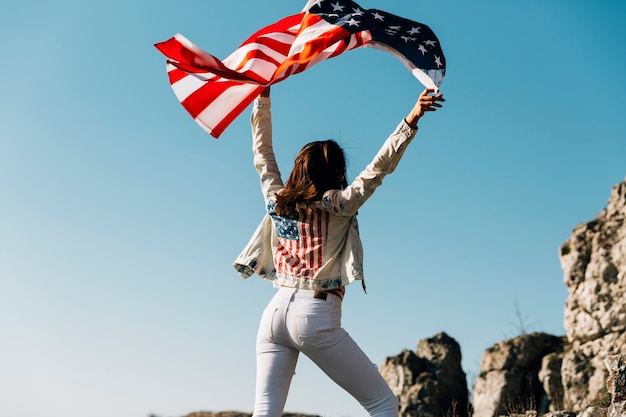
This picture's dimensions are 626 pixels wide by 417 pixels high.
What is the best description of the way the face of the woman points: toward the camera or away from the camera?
away from the camera

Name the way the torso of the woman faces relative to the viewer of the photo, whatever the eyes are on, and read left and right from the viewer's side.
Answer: facing away from the viewer and to the right of the viewer

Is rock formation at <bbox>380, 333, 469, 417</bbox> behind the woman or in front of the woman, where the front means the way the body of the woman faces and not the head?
in front

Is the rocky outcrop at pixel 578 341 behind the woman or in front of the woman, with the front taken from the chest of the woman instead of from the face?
in front
